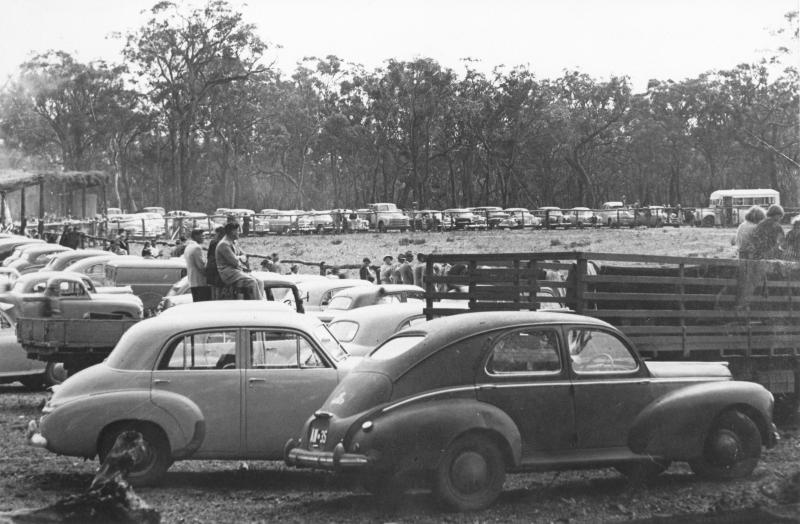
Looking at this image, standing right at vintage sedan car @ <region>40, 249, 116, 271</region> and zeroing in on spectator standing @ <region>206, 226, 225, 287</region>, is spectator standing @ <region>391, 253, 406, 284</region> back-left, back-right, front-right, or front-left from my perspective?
front-left

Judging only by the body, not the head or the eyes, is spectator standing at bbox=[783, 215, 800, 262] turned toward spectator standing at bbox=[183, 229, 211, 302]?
no

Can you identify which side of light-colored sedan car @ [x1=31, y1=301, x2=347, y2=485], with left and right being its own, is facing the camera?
right

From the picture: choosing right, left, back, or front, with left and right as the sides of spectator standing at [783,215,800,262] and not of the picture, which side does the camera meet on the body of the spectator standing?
back

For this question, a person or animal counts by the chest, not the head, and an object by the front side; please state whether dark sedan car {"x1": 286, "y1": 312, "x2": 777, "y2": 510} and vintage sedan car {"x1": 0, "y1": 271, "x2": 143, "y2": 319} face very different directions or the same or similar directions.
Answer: same or similar directions

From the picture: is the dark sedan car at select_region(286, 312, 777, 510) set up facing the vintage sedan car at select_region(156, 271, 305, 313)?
no

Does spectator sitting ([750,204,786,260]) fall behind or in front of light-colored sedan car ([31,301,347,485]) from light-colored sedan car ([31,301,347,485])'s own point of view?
in front

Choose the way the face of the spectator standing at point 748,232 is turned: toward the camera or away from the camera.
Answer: away from the camera

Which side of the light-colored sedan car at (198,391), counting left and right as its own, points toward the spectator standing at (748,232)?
front

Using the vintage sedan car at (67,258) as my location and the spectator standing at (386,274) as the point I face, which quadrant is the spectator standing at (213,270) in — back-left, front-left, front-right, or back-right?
front-right
